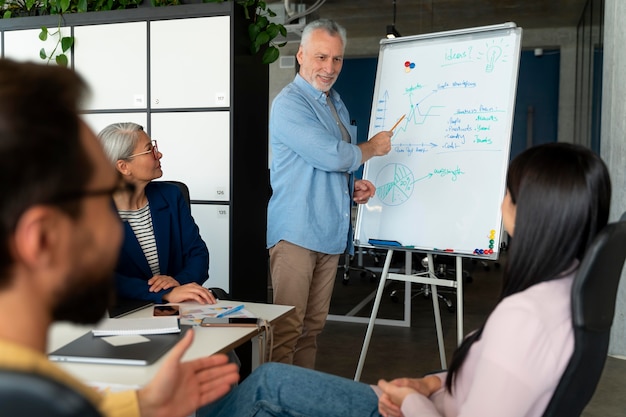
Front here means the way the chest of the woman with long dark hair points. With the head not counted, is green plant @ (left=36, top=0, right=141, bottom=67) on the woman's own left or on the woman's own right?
on the woman's own right

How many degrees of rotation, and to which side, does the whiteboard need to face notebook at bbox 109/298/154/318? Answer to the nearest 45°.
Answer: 0° — it already faces it

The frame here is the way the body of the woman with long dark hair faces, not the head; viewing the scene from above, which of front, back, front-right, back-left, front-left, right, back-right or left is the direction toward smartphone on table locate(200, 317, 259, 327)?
front-right

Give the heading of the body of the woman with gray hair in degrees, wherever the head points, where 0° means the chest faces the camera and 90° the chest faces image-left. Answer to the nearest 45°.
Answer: approximately 0°

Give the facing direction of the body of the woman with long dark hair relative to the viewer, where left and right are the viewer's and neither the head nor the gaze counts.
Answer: facing to the left of the viewer

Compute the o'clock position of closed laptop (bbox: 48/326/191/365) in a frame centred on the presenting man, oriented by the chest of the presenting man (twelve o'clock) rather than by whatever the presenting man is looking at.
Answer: The closed laptop is roughly at 2 o'clock from the presenting man.

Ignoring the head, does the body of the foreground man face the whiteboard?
yes

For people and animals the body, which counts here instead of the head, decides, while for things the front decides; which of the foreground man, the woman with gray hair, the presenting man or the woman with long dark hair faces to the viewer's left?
the woman with long dark hair

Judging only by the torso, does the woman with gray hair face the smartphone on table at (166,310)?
yes

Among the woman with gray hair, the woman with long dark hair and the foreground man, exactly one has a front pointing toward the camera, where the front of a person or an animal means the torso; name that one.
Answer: the woman with gray hair

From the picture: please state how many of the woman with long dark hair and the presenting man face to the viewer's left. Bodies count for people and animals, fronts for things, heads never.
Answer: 1

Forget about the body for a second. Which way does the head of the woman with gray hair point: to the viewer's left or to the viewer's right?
to the viewer's right

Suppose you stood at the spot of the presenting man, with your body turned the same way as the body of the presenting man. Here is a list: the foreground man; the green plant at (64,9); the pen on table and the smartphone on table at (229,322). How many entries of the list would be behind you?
1

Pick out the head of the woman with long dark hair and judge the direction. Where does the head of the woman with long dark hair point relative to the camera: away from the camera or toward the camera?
away from the camera

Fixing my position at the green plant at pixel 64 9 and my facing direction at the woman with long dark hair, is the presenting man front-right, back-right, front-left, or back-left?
front-left

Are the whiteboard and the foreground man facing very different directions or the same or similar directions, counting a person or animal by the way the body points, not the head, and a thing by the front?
very different directions
